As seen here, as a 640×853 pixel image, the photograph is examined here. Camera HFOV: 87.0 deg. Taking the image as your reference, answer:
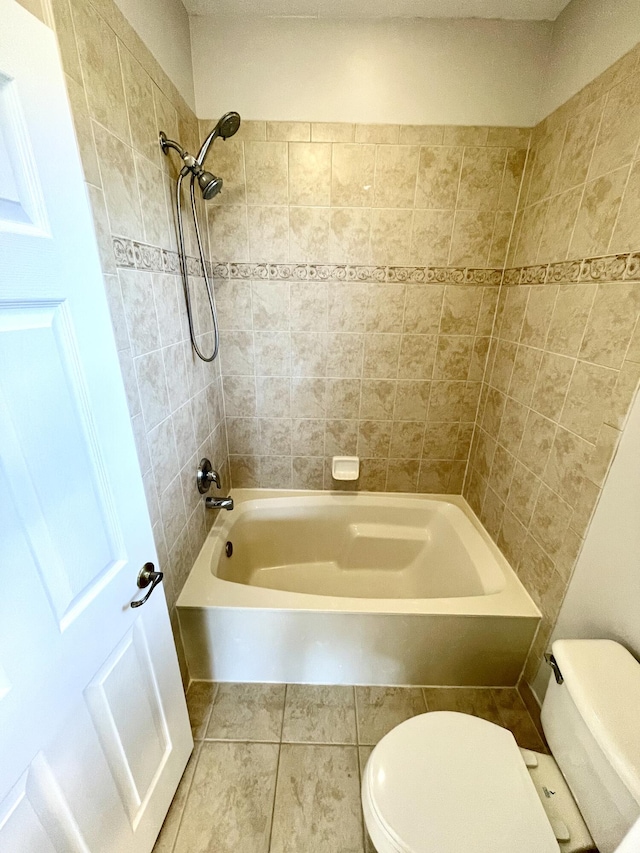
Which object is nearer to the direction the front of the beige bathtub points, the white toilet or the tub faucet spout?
the white toilet

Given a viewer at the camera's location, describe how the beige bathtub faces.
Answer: facing the viewer

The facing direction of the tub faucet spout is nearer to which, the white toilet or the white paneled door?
the white toilet

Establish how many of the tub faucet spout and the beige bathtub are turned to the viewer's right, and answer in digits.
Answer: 1

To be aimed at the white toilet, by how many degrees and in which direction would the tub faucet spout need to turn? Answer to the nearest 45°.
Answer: approximately 45° to its right

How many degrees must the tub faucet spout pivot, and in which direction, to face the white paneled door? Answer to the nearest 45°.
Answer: approximately 90° to its right

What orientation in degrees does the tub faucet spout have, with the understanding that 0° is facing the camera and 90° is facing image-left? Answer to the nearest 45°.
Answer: approximately 270°

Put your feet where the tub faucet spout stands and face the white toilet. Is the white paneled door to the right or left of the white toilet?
right
